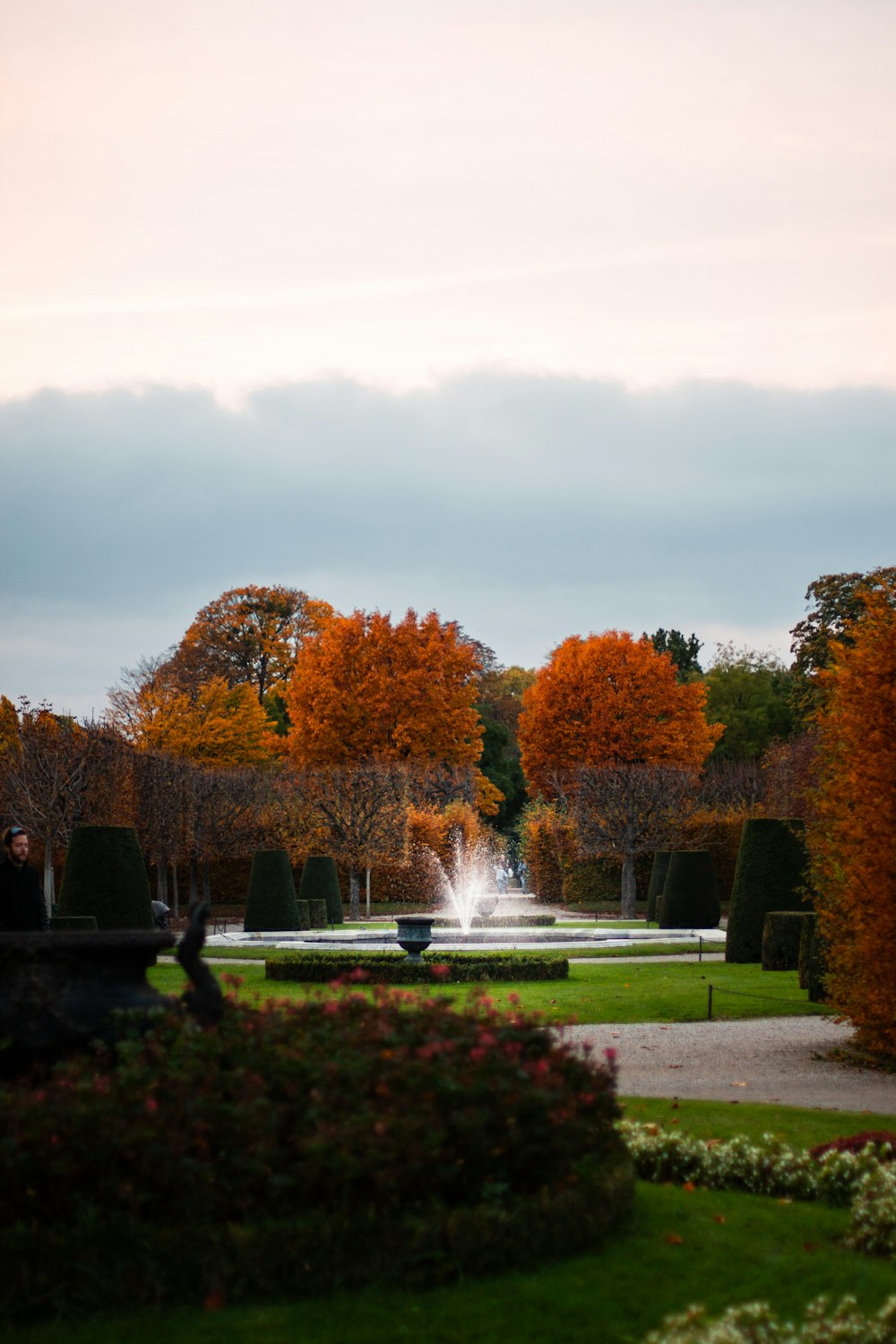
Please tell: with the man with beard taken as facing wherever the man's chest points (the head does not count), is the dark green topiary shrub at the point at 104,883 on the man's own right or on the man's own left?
on the man's own left

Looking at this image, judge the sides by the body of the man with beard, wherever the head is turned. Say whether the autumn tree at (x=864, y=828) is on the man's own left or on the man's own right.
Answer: on the man's own left

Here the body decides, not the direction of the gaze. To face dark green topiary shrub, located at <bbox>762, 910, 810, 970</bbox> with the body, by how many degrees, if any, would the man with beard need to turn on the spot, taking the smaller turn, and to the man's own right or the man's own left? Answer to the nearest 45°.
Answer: approximately 90° to the man's own left

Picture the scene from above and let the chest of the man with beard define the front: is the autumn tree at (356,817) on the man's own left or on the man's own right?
on the man's own left

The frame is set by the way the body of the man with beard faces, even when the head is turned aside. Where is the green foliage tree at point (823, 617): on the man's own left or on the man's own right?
on the man's own left

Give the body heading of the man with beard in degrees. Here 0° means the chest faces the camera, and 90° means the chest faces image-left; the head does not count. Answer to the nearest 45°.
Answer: approximately 315°

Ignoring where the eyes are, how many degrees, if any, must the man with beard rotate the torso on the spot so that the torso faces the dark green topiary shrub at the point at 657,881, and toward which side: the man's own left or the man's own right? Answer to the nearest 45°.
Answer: approximately 90° to the man's own left

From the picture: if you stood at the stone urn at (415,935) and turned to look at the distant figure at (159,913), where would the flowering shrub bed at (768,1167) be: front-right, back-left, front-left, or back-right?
back-left

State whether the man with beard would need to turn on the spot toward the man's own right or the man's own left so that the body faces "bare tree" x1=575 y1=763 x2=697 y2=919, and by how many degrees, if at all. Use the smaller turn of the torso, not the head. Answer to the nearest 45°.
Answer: approximately 90° to the man's own left

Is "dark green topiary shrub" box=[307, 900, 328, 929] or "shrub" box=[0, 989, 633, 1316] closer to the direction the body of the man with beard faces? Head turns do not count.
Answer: the shrub

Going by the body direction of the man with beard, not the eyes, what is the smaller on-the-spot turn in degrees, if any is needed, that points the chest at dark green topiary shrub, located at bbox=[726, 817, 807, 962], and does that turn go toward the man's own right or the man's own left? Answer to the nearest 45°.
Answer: approximately 90° to the man's own left
